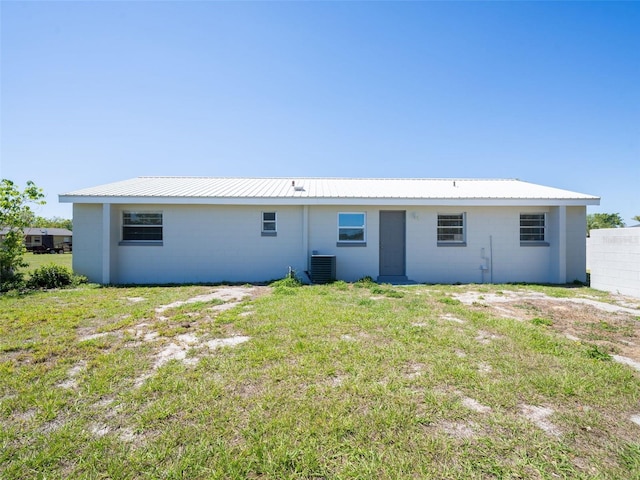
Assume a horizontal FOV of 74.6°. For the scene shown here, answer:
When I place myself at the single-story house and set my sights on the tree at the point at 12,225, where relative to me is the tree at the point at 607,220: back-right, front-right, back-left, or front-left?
back-right

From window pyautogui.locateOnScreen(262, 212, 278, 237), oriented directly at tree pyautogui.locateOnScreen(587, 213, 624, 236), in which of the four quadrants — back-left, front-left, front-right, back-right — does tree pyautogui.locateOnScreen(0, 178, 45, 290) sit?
back-left

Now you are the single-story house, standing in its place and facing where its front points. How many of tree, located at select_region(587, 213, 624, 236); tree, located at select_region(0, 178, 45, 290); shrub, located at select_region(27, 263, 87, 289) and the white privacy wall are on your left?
2
